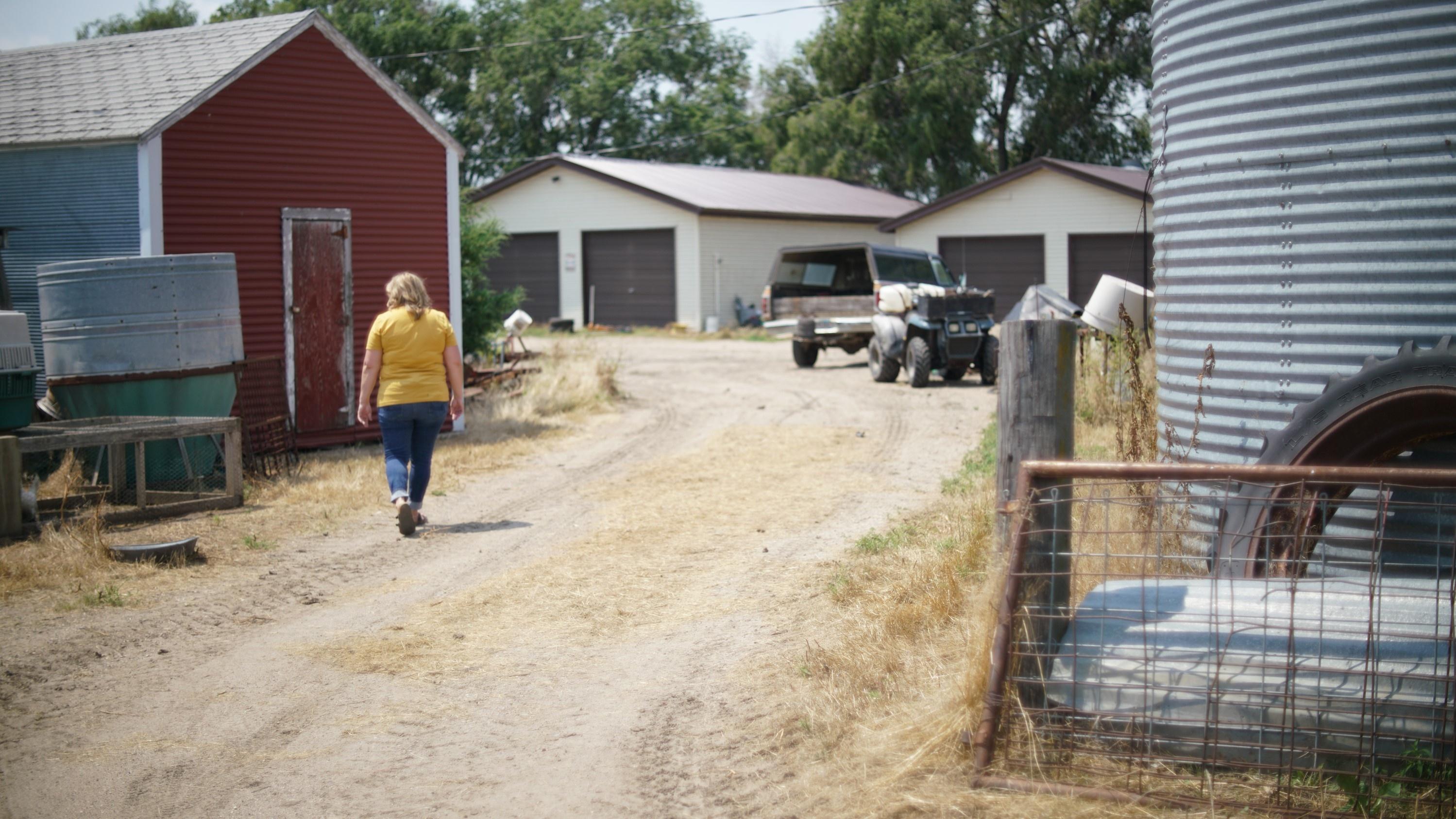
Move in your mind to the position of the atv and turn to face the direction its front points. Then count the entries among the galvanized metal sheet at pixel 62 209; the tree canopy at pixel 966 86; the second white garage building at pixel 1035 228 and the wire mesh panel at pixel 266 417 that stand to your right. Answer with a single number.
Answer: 2

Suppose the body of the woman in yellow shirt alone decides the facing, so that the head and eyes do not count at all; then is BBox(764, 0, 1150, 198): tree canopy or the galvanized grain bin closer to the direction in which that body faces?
the tree canopy

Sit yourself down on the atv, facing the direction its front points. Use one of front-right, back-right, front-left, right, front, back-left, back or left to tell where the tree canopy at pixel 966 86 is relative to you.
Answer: back-left

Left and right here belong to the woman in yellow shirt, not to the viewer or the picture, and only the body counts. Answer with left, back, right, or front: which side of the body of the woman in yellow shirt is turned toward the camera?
back

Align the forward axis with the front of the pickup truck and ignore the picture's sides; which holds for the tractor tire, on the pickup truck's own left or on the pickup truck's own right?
on the pickup truck's own right

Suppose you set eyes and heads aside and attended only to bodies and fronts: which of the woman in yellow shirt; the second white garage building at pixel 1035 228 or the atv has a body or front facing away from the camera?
the woman in yellow shirt

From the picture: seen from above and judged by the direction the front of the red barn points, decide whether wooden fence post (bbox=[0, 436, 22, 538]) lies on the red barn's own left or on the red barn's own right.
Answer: on the red barn's own right

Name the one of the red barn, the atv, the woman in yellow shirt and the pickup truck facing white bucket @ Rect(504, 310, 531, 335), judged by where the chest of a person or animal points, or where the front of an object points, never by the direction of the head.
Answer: the woman in yellow shirt

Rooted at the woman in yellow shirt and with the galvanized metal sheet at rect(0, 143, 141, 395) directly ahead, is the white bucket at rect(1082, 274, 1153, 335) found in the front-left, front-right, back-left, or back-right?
back-right

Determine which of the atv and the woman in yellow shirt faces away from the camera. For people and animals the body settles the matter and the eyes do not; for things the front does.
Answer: the woman in yellow shirt

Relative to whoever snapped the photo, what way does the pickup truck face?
facing away from the viewer and to the right of the viewer

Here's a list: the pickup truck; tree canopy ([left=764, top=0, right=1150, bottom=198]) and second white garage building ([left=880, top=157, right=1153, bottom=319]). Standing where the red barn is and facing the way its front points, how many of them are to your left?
3

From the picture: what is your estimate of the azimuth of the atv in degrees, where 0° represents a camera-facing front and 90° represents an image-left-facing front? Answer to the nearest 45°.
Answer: approximately 315°

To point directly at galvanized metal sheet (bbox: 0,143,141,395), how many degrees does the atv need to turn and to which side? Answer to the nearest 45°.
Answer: approximately 90° to its right
